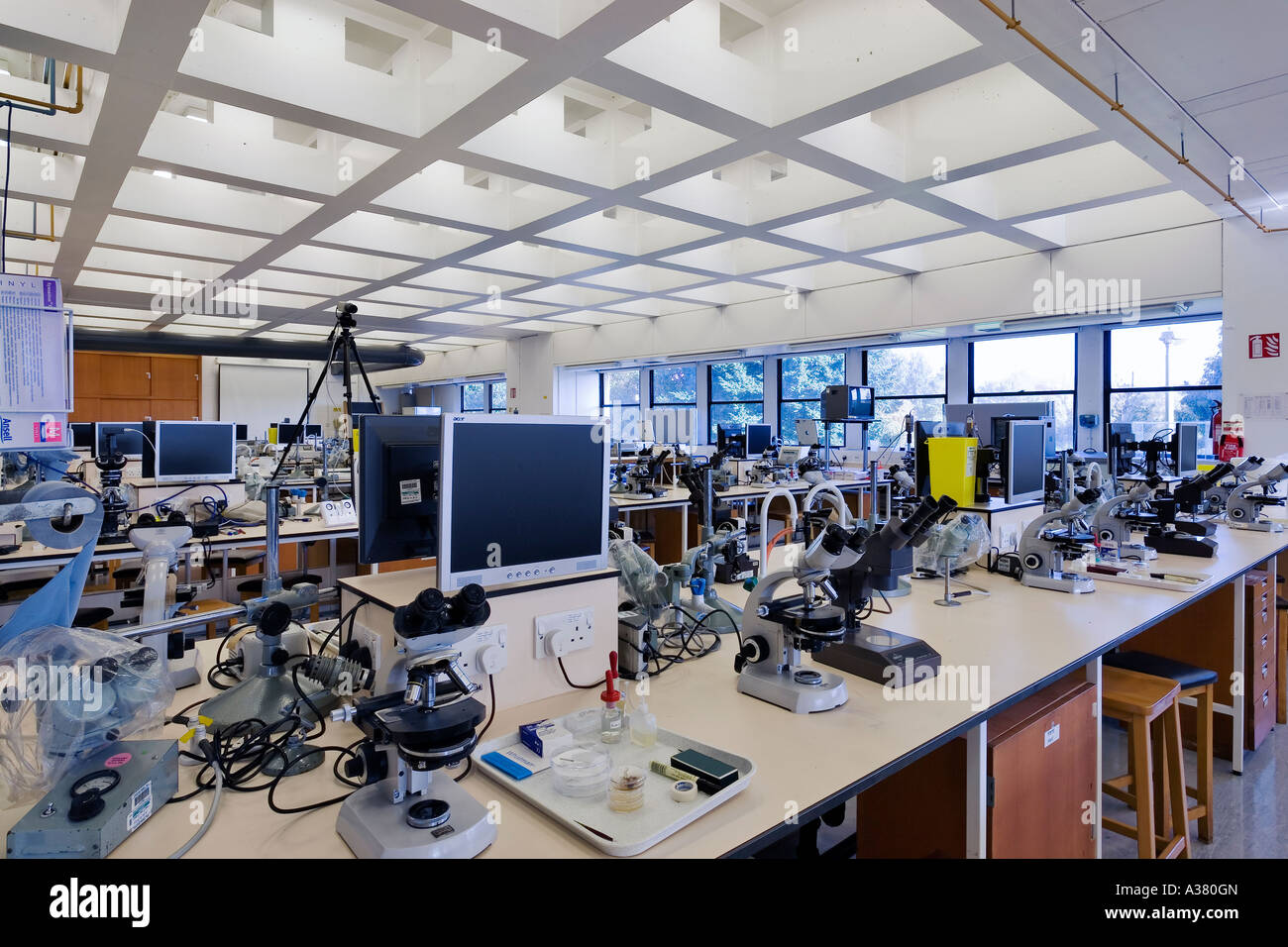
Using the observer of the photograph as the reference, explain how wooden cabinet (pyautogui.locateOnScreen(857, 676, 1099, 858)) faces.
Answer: facing the viewer and to the right of the viewer

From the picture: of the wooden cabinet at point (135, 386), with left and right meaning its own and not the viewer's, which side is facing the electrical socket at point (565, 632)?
front

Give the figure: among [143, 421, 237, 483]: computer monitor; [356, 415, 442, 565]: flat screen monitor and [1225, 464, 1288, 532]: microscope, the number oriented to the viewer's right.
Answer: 1

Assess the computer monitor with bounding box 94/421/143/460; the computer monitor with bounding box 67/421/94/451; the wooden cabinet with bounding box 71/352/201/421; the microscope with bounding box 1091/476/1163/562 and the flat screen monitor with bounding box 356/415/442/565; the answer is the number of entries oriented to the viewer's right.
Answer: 1

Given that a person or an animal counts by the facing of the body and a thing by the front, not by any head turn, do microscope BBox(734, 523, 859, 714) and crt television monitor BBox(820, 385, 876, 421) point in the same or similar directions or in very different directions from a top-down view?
same or similar directions

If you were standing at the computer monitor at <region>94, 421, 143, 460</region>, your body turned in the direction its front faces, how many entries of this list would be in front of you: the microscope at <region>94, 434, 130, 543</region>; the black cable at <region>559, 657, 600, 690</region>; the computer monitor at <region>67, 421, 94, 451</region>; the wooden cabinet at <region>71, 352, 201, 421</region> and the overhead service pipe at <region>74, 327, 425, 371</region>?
2

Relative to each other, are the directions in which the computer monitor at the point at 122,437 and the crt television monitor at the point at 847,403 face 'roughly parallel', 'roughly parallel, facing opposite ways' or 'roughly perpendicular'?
roughly parallel

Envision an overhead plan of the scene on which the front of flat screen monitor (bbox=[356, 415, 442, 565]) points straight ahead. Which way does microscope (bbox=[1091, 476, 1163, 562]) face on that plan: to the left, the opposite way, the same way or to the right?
the opposite way

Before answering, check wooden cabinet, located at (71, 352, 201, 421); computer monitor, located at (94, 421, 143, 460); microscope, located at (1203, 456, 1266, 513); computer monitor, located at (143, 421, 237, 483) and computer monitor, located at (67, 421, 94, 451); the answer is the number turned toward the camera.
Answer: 4

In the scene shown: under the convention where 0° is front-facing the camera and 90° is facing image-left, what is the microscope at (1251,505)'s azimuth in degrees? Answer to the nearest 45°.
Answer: approximately 270°

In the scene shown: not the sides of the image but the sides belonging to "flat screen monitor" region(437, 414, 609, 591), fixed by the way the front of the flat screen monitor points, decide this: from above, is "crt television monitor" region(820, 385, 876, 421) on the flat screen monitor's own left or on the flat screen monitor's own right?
on the flat screen monitor's own left

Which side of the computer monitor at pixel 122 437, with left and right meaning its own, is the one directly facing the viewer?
front

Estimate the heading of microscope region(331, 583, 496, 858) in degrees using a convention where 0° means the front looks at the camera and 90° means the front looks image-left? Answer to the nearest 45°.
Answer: approximately 315°

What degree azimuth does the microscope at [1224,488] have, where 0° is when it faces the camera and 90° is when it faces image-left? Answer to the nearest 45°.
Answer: approximately 270°

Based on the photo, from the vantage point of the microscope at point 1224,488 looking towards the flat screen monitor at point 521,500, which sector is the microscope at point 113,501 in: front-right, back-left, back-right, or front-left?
front-right

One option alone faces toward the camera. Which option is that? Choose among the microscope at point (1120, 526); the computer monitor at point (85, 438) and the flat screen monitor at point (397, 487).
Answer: the computer monitor
